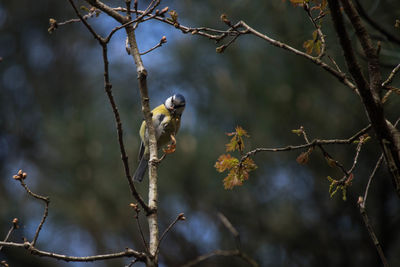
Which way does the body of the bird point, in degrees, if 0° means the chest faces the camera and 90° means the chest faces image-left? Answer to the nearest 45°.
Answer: approximately 315°

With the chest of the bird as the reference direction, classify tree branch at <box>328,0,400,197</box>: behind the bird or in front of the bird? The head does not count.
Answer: in front
